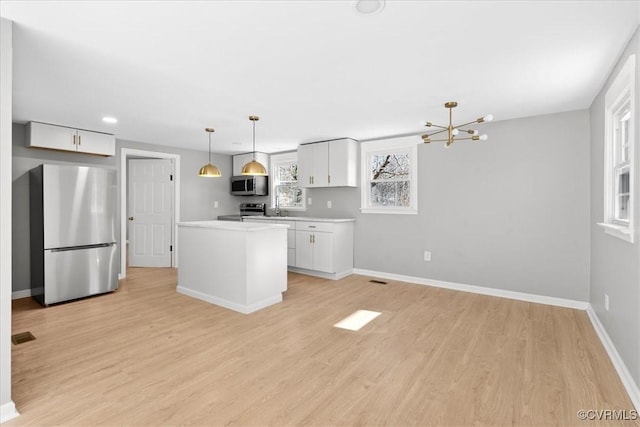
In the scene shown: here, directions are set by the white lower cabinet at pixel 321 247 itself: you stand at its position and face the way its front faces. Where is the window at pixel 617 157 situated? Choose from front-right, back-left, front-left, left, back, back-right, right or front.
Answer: left

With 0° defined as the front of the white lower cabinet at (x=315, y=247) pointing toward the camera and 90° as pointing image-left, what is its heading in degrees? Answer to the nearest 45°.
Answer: approximately 45°

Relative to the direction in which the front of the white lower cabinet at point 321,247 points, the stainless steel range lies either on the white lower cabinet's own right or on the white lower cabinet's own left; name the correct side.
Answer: on the white lower cabinet's own right

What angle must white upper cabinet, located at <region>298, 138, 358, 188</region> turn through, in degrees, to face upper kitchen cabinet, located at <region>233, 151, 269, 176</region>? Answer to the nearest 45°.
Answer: approximately 90° to its right

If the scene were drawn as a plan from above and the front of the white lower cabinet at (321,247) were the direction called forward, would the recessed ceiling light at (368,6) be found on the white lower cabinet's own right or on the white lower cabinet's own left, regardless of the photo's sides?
on the white lower cabinet's own left

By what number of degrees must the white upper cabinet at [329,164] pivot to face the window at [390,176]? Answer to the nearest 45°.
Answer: approximately 135° to its left

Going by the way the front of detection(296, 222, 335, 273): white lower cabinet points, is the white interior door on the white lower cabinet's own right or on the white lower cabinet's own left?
on the white lower cabinet's own right

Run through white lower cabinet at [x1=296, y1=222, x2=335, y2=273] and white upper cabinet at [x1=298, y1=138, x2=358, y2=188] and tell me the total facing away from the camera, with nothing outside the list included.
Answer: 0

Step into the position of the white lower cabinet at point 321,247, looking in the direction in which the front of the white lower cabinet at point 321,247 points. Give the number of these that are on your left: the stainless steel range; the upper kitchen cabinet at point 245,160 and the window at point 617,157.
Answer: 1

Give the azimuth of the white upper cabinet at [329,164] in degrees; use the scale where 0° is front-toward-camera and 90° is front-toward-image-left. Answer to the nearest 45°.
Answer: approximately 45°

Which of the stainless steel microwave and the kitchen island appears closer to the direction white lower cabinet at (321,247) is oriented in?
the kitchen island

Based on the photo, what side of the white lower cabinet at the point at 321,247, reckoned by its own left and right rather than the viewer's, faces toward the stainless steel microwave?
right

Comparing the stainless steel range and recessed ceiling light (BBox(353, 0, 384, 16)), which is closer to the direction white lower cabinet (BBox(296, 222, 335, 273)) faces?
the recessed ceiling light

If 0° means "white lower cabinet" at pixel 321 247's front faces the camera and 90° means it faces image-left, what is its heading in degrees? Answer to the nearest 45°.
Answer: approximately 45°
